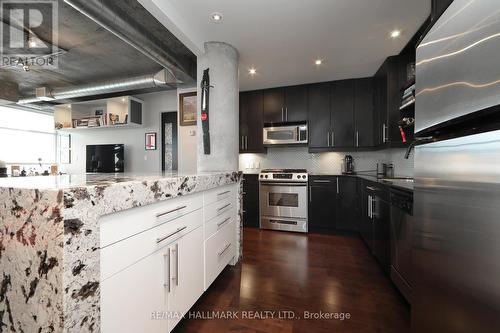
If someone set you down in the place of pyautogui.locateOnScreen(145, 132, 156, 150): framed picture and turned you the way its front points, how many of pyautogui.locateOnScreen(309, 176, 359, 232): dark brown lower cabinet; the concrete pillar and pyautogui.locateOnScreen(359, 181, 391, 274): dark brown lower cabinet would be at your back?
0

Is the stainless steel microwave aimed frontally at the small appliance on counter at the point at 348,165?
no

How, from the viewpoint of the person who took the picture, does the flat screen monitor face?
facing the viewer

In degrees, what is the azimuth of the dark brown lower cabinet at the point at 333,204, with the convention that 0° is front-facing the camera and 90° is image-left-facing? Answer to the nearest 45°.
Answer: approximately 0°

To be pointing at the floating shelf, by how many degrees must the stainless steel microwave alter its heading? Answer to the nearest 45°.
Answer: approximately 90° to its right

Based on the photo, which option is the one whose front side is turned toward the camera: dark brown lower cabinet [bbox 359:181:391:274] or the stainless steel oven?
the stainless steel oven

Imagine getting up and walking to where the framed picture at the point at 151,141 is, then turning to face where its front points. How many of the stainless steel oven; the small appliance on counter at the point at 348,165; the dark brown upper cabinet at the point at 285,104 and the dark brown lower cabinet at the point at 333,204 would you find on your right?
0

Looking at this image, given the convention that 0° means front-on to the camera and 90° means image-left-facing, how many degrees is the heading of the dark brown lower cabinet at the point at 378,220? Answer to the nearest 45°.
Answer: approximately 90°

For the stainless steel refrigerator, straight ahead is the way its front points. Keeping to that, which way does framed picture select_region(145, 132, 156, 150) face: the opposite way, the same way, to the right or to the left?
to the left

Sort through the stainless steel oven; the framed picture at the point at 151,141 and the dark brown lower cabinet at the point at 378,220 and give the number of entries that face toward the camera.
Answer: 2

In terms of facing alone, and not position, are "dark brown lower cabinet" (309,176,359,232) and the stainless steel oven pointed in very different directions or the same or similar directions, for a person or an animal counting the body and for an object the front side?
same or similar directions

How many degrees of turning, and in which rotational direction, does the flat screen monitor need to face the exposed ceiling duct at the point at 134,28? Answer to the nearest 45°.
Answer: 0° — it already faces it

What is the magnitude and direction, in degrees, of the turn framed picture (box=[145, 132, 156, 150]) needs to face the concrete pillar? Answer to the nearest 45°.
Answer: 0° — it already faces it

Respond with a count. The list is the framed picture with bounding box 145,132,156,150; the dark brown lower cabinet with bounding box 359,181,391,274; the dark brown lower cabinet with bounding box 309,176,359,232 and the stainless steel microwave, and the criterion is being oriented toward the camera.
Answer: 3

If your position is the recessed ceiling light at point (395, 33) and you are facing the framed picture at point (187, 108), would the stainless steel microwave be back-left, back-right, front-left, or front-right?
front-right
